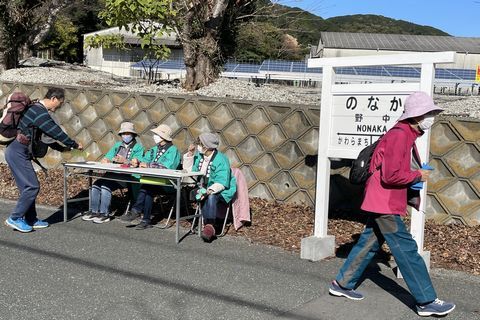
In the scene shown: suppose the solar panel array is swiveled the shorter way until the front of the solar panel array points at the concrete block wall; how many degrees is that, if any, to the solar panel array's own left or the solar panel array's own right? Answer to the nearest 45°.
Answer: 0° — it already faces it

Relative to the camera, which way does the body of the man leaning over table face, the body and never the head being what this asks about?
to the viewer's right

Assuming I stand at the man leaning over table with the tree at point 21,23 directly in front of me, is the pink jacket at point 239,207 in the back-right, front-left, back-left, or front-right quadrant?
back-right

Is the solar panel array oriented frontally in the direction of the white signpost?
yes

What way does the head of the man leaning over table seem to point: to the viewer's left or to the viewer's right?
to the viewer's right

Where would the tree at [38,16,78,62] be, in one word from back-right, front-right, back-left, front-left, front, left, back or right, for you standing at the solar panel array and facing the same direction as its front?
back-right

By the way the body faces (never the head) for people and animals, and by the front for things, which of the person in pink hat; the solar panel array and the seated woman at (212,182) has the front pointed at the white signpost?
the solar panel array
